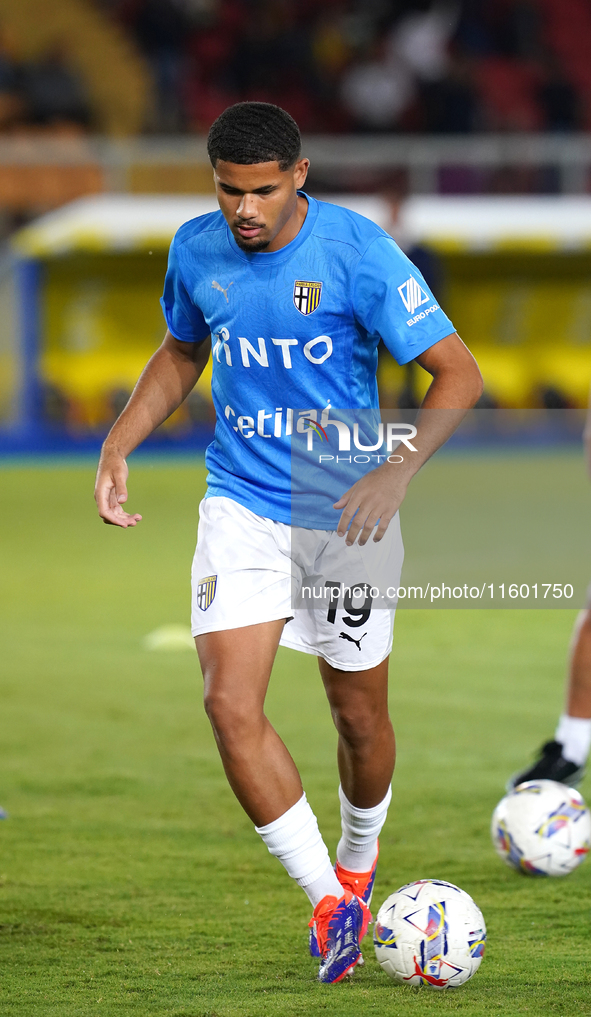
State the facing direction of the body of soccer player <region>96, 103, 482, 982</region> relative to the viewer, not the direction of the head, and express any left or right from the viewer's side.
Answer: facing the viewer and to the left of the viewer
